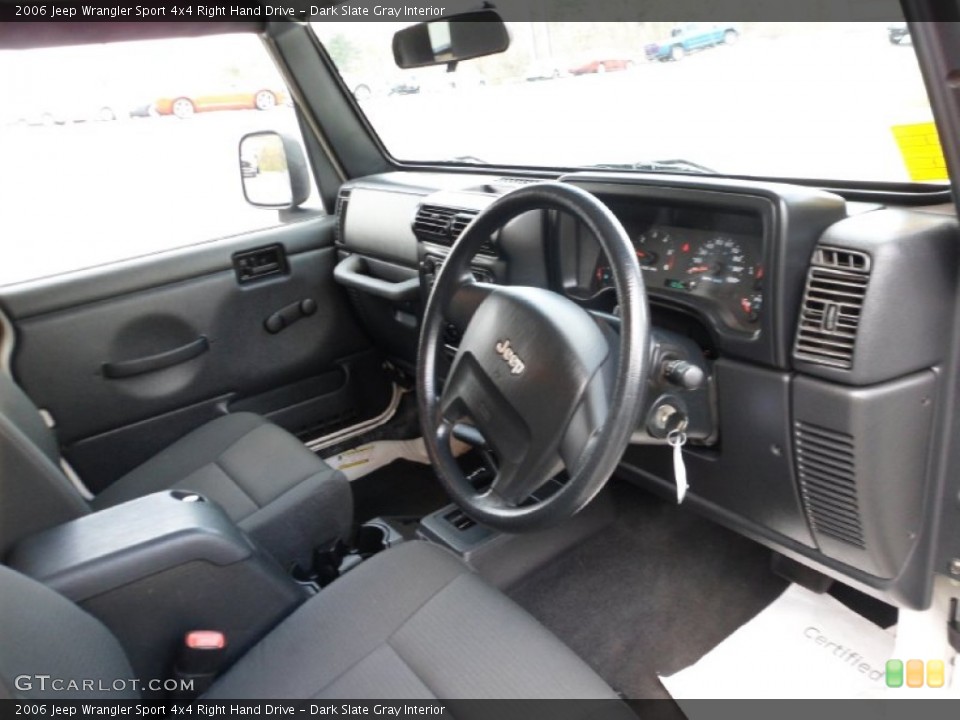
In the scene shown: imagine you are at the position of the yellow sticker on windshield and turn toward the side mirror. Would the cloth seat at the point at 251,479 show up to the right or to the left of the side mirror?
left

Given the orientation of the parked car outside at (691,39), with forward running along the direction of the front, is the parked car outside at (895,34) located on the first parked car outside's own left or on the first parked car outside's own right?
on the first parked car outside's own left
